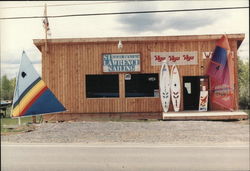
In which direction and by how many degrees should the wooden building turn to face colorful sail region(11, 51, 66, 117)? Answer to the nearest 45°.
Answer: approximately 45° to its right

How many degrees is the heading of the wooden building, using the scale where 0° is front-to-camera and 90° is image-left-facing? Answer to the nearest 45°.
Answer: approximately 0°
